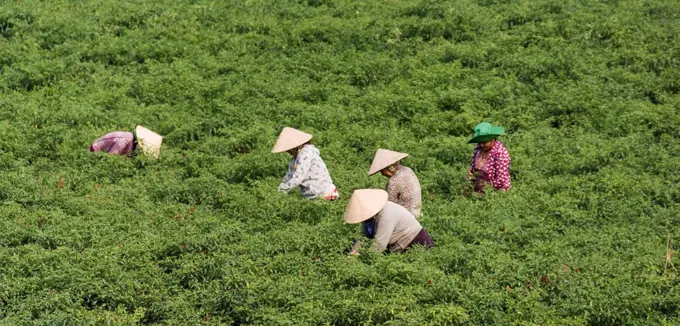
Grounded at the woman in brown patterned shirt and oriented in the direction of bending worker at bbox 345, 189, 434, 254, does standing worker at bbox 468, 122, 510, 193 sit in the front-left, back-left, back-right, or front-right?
back-left

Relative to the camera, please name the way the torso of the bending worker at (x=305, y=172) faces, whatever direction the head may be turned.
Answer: to the viewer's left

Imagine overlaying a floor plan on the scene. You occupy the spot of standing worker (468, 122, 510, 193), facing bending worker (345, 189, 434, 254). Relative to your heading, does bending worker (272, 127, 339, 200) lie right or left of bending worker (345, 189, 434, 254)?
right

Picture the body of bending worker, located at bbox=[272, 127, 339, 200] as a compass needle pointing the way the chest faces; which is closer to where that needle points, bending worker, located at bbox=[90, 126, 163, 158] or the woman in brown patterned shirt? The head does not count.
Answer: the bending worker

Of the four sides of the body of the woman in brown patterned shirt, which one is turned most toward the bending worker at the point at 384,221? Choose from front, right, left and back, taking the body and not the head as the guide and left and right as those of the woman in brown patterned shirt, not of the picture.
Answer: left

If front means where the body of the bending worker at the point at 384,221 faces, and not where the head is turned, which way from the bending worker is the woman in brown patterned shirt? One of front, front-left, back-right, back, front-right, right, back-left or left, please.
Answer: right

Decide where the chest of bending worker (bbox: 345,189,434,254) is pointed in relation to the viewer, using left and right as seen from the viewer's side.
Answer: facing to the left of the viewer

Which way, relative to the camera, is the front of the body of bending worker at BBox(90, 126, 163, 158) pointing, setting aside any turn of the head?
to the viewer's right

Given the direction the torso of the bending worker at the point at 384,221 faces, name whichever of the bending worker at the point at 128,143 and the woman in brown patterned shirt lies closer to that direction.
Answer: the bending worker

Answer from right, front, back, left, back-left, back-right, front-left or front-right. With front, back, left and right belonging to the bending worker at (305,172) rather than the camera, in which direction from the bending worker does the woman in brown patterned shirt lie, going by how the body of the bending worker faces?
back-left

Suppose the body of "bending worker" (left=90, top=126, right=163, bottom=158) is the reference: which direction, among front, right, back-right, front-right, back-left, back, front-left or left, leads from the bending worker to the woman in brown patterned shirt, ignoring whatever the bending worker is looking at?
front-right

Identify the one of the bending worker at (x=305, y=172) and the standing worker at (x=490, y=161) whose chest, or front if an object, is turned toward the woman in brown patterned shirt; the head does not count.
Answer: the standing worker at (x=490, y=161)

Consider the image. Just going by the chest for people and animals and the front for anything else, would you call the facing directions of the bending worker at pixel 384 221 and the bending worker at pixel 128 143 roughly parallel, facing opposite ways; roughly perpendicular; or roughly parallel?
roughly parallel, facing opposite ways

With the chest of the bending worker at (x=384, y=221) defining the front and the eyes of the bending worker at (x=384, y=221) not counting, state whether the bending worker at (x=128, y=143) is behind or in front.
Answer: in front

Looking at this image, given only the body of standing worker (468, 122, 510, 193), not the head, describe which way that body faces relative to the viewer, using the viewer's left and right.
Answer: facing the viewer and to the left of the viewer

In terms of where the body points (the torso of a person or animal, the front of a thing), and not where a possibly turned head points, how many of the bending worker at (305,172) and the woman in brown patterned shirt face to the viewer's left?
2

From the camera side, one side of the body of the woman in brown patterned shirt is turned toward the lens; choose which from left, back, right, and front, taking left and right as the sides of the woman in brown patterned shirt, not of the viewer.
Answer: left

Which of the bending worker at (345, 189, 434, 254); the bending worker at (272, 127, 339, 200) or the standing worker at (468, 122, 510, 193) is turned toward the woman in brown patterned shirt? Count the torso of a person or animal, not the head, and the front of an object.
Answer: the standing worker at (468, 122, 510, 193)
